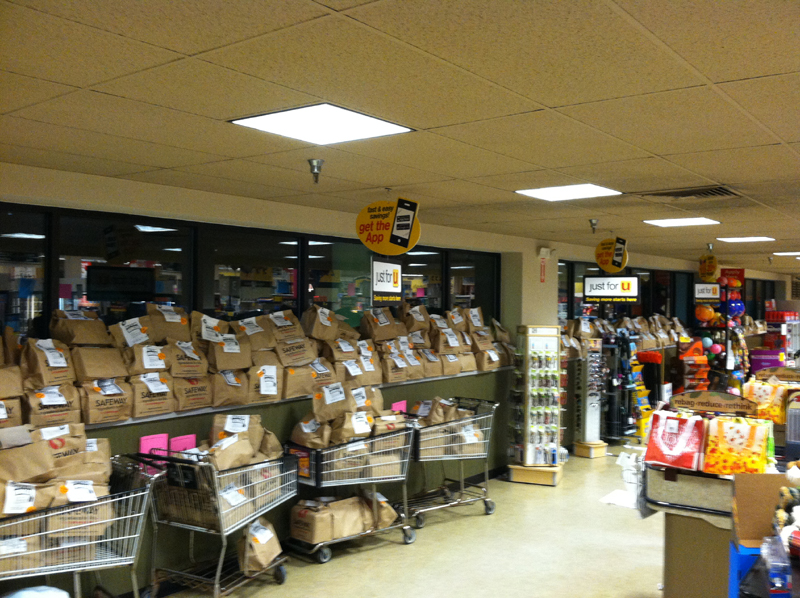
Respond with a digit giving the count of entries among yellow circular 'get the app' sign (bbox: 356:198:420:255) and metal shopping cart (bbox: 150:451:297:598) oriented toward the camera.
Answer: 1

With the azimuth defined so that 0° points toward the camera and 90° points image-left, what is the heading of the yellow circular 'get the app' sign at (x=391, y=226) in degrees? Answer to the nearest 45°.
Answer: approximately 0°

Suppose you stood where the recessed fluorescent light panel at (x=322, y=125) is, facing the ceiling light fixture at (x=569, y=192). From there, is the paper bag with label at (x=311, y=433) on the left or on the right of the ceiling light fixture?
left
